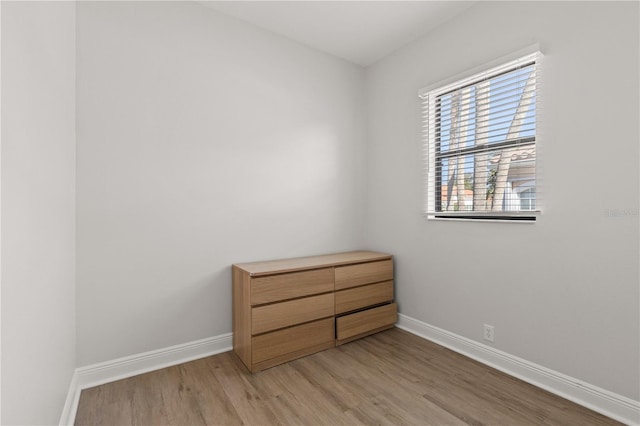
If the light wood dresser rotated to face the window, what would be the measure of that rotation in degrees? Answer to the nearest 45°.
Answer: approximately 45° to its left

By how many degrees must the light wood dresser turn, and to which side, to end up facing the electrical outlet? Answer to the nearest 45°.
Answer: approximately 45° to its left

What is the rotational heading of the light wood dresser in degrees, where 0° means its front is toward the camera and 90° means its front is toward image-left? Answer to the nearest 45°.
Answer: approximately 315°
